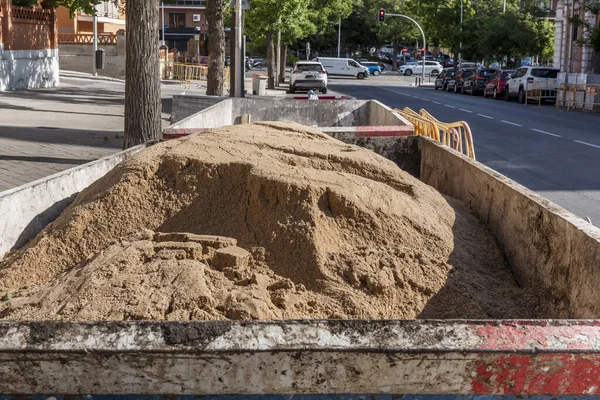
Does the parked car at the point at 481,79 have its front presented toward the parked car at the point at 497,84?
no

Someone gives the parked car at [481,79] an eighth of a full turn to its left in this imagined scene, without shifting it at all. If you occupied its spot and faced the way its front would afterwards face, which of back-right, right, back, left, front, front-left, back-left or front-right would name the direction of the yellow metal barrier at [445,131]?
left

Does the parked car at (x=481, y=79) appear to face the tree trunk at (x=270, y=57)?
no

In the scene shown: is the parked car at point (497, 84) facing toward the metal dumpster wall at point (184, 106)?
no

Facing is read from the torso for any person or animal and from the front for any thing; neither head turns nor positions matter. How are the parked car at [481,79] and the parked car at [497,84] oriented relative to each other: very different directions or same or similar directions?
same or similar directions

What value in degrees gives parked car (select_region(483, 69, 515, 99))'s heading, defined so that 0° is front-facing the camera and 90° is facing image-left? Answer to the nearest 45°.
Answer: approximately 135°

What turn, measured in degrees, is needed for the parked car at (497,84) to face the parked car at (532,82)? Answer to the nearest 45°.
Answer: approximately 135° to its left

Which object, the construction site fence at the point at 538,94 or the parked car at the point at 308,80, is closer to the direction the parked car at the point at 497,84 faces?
the parked car

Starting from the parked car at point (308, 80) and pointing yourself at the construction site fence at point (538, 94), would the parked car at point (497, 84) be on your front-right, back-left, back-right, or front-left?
front-left
